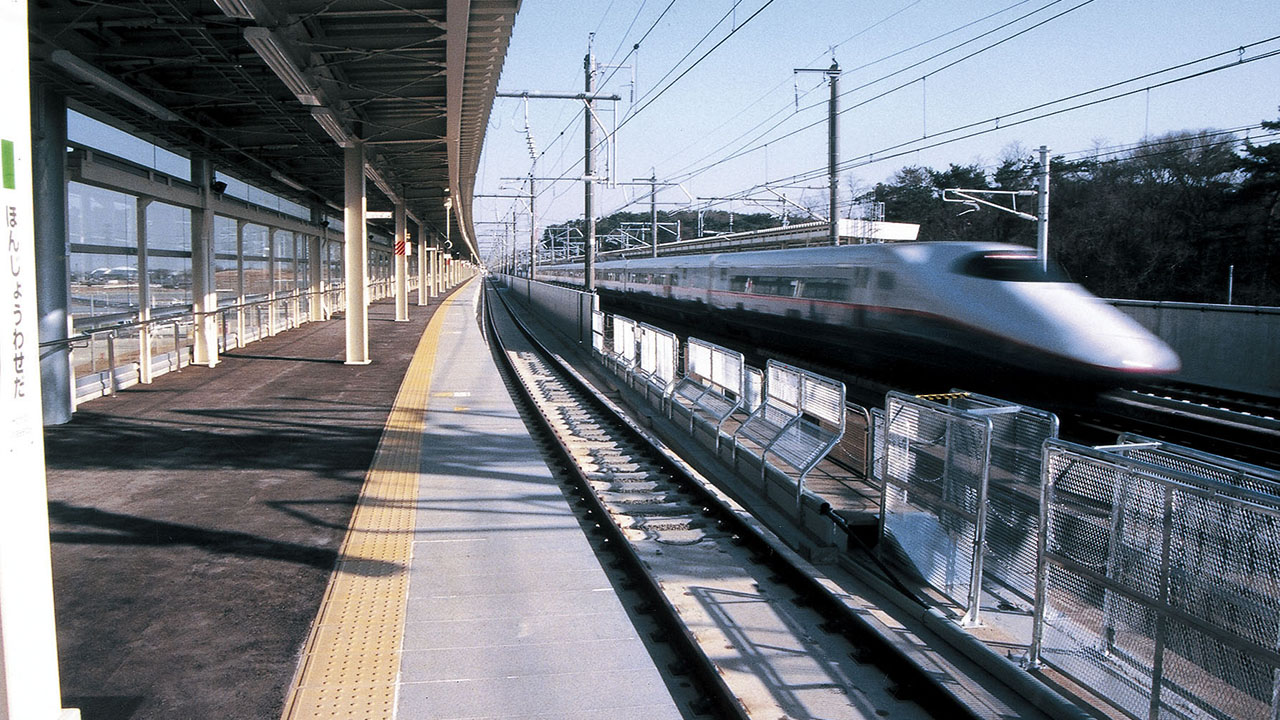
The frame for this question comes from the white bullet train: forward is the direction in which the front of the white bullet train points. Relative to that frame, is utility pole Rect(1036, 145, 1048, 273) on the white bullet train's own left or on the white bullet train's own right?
on the white bullet train's own left

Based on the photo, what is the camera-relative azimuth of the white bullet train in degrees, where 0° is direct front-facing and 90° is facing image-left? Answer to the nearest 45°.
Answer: approximately 315°

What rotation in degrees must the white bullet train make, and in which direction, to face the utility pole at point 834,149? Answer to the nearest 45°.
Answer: approximately 135° to its left

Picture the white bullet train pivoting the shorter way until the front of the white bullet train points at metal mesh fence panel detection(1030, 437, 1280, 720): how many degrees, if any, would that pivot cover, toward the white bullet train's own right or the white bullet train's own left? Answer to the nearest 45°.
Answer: approximately 45° to the white bullet train's own right

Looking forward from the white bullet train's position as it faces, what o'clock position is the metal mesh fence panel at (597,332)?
The metal mesh fence panel is roughly at 6 o'clock from the white bullet train.

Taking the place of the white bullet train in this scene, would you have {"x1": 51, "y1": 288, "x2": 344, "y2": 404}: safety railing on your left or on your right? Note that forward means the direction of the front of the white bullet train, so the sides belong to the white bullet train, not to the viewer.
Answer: on your right

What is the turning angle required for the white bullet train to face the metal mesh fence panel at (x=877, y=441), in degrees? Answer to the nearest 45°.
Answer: approximately 45° to its right
